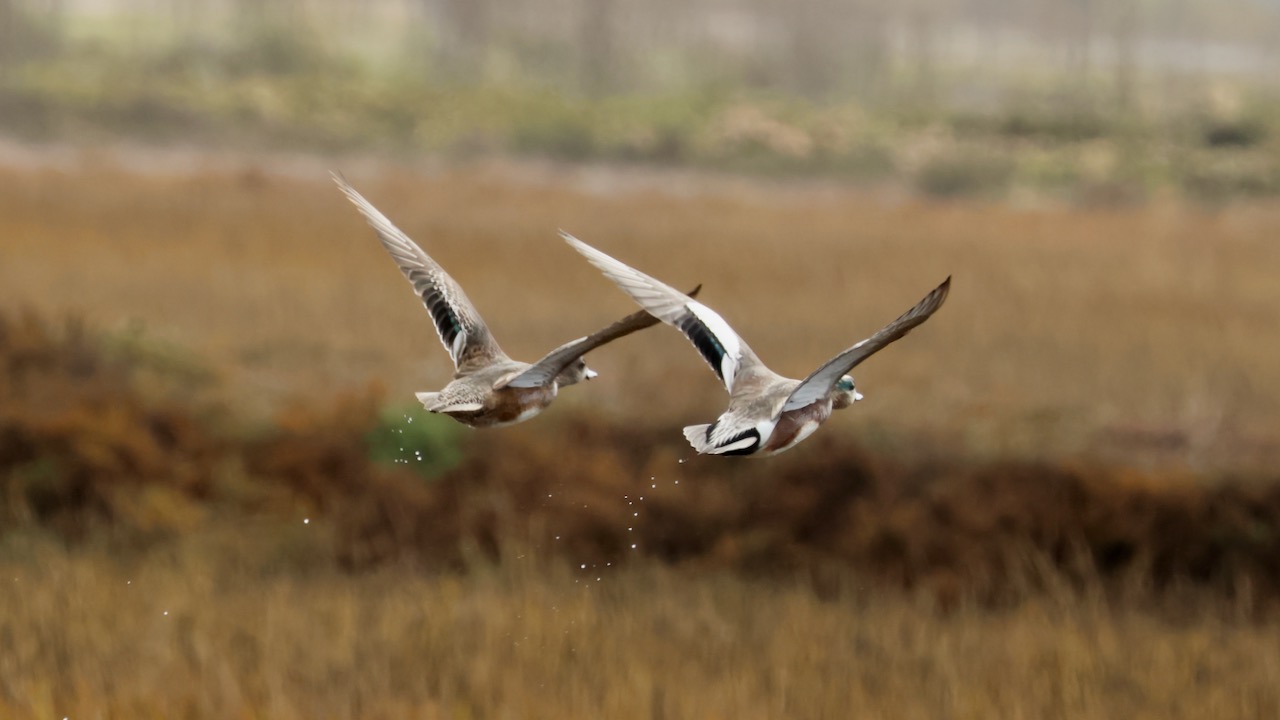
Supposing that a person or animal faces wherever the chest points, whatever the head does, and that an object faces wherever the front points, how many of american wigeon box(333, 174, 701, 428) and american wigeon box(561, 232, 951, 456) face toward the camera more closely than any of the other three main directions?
0

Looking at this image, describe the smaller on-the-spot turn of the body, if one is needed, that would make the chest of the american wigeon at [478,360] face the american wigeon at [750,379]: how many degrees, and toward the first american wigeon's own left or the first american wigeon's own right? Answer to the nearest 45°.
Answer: approximately 45° to the first american wigeon's own right

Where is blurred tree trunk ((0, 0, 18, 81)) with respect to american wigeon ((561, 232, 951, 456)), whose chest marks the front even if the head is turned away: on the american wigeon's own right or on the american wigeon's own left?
on the american wigeon's own left

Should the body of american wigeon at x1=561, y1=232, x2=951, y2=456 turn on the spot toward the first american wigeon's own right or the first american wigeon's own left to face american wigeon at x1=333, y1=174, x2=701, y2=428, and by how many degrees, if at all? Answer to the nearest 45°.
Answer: approximately 135° to the first american wigeon's own left

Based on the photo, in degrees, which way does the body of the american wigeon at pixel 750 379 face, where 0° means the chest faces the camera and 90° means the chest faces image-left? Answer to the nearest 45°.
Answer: approximately 225°

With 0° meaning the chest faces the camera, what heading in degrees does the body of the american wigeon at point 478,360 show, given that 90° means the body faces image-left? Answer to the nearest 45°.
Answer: approximately 225°

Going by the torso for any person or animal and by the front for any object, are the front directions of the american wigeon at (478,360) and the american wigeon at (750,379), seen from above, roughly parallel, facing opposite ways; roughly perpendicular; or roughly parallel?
roughly parallel

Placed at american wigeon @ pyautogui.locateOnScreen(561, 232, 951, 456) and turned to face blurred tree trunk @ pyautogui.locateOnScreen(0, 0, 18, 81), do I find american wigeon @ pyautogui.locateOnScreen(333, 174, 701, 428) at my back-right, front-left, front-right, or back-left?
front-left

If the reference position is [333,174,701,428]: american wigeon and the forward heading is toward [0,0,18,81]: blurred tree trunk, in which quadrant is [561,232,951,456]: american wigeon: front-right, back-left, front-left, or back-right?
back-right

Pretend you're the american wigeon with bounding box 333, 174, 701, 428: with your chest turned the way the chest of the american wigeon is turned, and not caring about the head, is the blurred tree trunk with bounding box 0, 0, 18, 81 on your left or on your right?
on your left

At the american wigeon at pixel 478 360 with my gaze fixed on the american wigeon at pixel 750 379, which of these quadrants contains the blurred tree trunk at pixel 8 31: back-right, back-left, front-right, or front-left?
back-left
